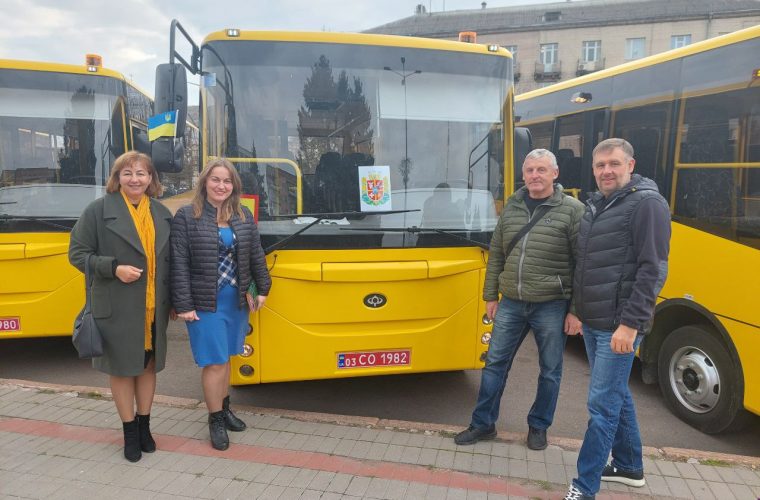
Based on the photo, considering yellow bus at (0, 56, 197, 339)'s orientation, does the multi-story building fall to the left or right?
on its left

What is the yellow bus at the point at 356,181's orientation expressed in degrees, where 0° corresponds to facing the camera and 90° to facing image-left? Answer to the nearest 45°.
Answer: approximately 0°

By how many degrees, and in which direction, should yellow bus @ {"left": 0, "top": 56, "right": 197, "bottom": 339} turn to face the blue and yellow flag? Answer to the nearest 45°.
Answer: approximately 45° to its left

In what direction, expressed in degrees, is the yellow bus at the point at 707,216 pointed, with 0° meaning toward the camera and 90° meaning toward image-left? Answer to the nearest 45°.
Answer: approximately 315°

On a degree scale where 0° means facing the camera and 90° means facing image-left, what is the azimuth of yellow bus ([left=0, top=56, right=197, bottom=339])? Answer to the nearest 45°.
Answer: approximately 0°

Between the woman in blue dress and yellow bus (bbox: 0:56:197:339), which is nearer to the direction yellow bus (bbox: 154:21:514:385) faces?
the woman in blue dress

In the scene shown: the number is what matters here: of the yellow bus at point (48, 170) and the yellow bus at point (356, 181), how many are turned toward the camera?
2

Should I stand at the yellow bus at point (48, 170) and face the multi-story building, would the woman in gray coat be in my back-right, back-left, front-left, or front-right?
back-right

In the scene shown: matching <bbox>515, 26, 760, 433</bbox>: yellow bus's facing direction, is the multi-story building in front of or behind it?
behind
